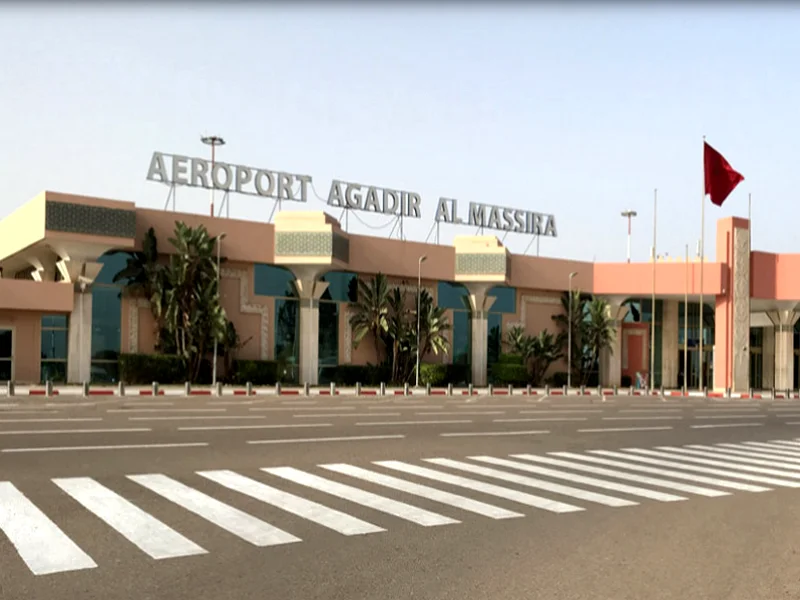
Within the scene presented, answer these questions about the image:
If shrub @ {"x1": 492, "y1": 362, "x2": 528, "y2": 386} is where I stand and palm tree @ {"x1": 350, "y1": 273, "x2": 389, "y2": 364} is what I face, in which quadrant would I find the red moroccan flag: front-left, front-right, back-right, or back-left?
back-left

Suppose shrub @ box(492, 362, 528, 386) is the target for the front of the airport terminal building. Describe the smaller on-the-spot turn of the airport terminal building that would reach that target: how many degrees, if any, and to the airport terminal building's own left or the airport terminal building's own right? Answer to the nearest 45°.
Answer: approximately 90° to the airport terminal building's own left

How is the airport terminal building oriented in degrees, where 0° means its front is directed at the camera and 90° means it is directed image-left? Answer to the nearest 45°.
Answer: approximately 315°

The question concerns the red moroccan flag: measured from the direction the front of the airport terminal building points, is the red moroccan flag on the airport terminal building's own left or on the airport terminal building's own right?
on the airport terminal building's own left
